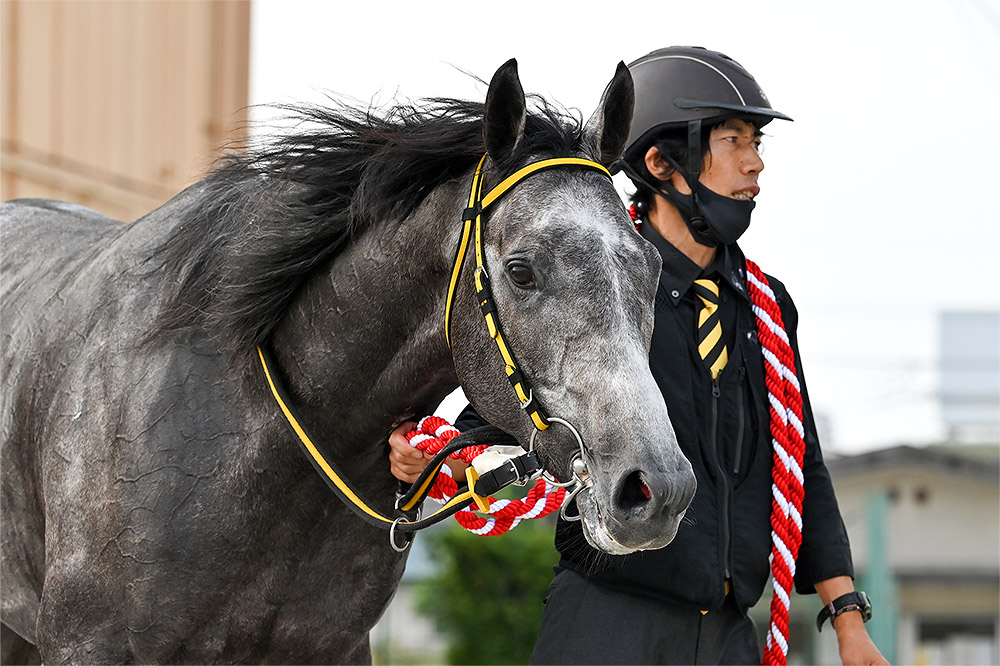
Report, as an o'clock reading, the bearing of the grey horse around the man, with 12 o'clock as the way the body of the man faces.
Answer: The grey horse is roughly at 4 o'clock from the man.

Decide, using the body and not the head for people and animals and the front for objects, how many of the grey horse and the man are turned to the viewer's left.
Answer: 0

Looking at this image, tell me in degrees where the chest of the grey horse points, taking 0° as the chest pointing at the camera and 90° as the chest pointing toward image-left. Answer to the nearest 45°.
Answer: approximately 315°

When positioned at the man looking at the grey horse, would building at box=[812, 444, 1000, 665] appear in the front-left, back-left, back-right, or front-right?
back-right

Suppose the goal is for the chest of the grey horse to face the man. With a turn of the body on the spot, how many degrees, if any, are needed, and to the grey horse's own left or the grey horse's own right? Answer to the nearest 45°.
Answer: approximately 45° to the grey horse's own left

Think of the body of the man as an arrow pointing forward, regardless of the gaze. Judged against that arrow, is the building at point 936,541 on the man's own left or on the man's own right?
on the man's own left

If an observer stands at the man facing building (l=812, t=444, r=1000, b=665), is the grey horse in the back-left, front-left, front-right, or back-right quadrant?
back-left

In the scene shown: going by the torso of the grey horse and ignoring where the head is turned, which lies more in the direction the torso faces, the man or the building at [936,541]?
the man

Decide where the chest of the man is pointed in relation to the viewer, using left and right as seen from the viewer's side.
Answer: facing the viewer and to the right of the viewer

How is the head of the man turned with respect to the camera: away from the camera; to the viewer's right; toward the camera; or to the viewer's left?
to the viewer's right

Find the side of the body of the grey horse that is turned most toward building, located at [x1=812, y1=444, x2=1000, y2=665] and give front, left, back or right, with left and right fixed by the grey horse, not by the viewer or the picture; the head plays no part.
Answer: left
